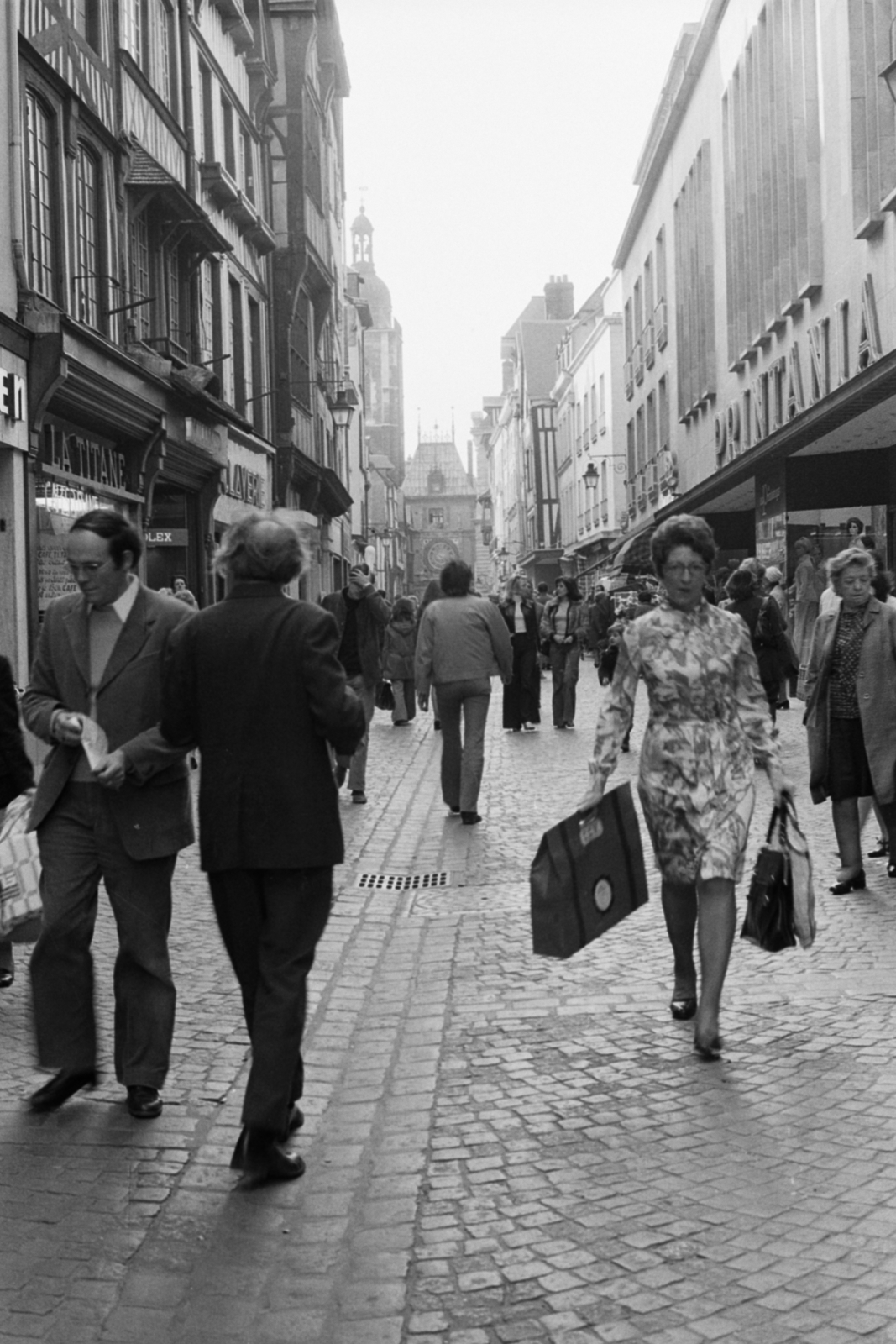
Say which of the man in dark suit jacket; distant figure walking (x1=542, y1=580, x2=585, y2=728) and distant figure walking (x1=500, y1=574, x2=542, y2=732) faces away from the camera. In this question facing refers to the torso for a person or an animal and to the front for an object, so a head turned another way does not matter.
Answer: the man in dark suit jacket

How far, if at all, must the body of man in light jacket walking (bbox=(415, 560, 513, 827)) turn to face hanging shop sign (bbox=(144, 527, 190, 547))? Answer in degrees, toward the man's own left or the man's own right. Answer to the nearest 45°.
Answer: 0° — they already face it

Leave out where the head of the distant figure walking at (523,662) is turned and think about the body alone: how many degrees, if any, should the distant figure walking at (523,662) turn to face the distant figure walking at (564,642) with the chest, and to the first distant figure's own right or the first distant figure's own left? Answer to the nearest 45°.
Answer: approximately 45° to the first distant figure's own left

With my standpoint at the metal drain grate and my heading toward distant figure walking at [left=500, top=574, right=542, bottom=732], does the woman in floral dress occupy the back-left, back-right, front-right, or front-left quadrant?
back-right

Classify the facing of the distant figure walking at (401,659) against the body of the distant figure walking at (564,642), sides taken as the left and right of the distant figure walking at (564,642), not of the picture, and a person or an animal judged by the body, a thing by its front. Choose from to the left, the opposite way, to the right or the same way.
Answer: the opposite way

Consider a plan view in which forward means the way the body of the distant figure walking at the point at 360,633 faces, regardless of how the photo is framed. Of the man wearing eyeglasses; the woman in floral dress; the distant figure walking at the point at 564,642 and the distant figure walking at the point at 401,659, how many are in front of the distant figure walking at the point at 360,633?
2

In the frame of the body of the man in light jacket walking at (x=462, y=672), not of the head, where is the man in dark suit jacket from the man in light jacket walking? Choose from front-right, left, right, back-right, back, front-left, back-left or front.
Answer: back

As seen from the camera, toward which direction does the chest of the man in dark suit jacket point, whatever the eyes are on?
away from the camera

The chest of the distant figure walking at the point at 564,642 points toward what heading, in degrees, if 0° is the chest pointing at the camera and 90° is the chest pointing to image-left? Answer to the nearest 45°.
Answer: approximately 0°

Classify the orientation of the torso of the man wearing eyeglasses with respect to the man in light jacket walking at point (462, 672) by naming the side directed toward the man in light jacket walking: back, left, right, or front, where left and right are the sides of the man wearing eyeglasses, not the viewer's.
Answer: back

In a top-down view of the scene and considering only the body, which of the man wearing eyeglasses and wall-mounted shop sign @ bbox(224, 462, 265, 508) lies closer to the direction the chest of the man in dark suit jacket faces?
the wall-mounted shop sign

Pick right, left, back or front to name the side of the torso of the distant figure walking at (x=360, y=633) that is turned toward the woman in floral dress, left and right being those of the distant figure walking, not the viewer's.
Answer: front

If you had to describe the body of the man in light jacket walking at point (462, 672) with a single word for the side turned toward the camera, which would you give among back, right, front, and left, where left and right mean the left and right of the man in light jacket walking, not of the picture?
back

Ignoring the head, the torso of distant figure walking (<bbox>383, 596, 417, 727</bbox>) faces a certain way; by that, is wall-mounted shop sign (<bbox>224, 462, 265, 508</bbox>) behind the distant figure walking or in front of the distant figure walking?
in front
